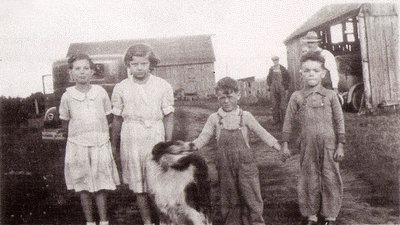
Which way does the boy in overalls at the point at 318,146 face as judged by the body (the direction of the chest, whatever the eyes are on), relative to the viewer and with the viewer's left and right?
facing the viewer

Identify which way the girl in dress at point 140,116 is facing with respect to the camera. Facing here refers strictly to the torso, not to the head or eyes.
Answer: toward the camera

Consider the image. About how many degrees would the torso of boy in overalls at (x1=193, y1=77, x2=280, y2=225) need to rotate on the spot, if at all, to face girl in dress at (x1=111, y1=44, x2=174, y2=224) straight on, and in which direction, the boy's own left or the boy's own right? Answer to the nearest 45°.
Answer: approximately 90° to the boy's own right

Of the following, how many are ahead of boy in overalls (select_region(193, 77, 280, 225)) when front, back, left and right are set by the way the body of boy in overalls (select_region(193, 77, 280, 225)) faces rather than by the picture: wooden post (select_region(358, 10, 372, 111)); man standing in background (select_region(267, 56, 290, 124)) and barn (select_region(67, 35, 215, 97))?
0

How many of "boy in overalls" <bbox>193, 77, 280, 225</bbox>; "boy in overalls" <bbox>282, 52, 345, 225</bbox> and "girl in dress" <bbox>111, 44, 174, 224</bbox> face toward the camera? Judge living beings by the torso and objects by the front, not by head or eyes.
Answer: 3

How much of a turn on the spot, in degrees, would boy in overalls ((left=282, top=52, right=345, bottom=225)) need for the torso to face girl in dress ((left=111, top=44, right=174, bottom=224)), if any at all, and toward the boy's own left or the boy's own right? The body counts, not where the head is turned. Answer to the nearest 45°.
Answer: approximately 90° to the boy's own right

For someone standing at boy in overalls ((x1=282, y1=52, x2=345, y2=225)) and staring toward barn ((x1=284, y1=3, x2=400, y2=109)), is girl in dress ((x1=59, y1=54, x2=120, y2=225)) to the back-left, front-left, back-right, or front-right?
back-left

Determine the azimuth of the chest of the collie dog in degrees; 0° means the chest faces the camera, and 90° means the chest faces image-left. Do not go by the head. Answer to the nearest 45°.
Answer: approximately 45°

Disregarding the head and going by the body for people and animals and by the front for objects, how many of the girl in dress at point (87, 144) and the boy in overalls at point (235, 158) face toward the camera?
2

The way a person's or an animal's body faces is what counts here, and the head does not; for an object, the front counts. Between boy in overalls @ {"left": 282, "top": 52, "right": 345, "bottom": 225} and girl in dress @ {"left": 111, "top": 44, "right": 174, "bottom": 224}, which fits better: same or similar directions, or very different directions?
same or similar directions

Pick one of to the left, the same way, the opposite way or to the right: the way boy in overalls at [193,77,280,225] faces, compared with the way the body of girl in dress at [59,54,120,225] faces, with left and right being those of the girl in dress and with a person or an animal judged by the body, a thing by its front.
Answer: the same way

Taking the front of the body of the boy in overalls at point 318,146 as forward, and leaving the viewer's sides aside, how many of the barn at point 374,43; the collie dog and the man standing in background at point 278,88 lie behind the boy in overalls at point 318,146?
2

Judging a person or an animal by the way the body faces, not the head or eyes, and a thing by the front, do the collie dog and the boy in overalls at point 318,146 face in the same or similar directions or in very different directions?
same or similar directions

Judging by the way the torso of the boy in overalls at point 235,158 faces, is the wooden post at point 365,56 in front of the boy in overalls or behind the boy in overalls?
behind
